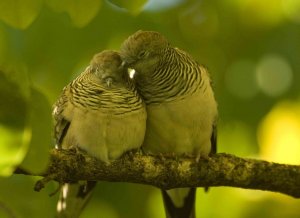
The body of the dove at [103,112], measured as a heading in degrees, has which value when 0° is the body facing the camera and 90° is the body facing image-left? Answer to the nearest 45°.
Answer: approximately 0°
